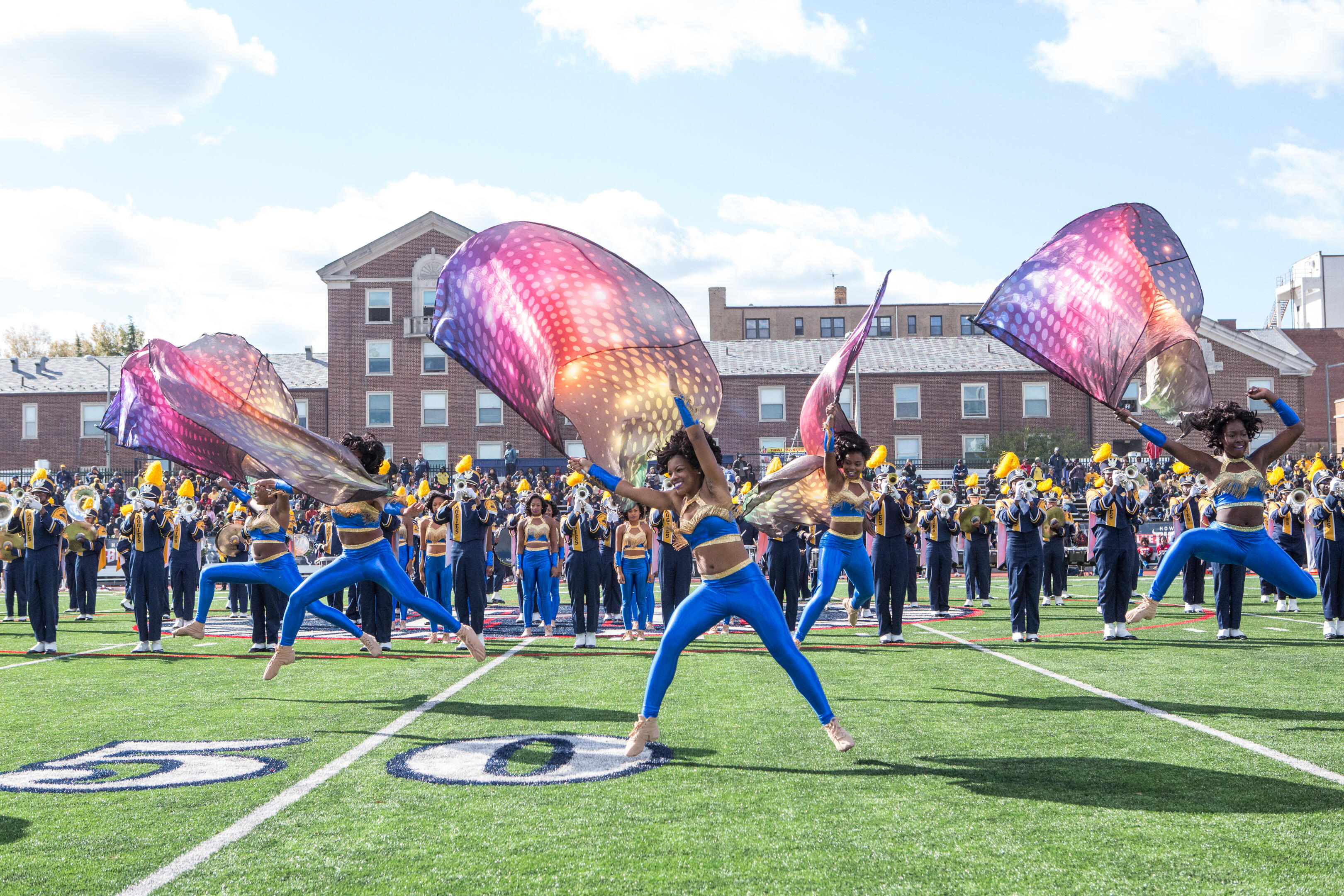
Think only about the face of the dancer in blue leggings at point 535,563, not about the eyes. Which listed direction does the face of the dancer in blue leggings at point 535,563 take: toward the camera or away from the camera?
toward the camera

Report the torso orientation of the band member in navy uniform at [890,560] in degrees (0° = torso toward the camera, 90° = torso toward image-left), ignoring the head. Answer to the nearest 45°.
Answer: approximately 0°

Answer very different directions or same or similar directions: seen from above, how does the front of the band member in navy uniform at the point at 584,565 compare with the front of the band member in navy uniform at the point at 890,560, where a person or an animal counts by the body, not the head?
same or similar directions

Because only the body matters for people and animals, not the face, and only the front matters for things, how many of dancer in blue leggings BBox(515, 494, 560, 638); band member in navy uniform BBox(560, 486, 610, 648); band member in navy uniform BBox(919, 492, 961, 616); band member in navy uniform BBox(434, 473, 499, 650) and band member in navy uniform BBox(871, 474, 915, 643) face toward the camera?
5

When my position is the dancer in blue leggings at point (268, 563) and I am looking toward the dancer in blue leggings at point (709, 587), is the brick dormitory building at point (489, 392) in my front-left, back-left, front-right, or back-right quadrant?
back-left

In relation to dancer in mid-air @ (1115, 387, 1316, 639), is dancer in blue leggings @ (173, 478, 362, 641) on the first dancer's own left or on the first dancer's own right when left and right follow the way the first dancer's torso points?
on the first dancer's own right

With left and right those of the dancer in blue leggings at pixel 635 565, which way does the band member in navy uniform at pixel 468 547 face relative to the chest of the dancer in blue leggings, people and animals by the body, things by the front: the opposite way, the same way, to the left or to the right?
the same way

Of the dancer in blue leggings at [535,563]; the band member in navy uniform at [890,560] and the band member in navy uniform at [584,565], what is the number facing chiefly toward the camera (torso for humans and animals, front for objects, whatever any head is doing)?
3

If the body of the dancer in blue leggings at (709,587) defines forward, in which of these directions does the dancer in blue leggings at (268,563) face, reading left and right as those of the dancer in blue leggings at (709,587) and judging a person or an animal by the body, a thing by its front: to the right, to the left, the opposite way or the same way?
the same way

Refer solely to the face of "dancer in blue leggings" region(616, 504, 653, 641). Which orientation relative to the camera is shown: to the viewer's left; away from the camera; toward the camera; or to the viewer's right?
toward the camera

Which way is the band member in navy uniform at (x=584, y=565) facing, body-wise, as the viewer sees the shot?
toward the camera

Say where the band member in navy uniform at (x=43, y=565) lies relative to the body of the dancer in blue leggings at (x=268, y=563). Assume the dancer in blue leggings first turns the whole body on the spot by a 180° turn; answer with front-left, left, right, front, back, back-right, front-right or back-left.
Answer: left

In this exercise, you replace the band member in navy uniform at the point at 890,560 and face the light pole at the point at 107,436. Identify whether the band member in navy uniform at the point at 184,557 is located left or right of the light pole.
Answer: left

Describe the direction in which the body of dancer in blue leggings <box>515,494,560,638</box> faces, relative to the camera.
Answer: toward the camera

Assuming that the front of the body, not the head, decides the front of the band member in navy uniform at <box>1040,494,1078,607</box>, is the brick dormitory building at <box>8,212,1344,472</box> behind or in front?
behind

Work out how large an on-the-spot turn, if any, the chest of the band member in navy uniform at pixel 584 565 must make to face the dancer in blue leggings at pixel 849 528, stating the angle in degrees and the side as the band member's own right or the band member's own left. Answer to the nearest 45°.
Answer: approximately 45° to the band member's own left

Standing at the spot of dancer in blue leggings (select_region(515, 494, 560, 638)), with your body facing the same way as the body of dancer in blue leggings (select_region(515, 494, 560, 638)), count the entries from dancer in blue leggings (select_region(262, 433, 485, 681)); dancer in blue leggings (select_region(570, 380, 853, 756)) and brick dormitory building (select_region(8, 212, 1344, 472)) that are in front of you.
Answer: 2

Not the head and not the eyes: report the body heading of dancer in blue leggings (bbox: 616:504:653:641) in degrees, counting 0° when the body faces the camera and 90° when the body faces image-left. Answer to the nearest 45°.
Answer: approximately 0°

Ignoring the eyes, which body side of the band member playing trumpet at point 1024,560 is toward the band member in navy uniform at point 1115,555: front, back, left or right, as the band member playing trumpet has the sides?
left

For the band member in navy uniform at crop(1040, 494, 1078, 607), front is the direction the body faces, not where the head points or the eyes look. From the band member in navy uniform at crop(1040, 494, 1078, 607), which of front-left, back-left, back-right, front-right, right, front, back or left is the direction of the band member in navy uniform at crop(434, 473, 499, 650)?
front-right

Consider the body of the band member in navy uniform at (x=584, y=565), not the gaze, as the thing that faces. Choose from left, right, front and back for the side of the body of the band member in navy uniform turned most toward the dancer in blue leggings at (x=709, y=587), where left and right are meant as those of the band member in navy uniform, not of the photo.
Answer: front

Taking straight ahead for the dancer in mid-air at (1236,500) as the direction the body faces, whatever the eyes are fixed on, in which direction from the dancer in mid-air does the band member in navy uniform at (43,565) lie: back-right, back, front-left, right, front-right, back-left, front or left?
right
